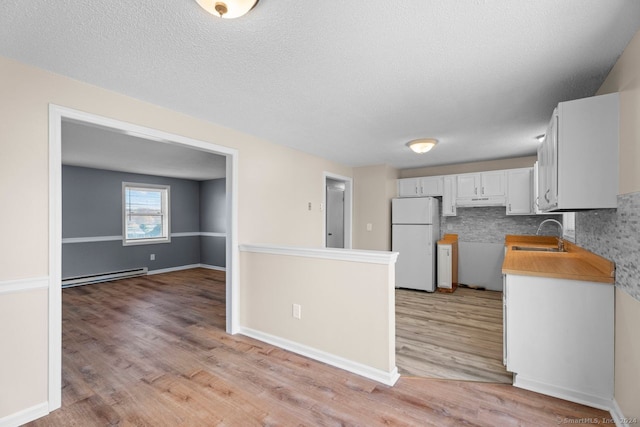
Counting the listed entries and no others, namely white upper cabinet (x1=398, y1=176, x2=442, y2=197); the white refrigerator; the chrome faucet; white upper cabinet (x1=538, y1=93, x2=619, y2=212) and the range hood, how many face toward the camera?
3

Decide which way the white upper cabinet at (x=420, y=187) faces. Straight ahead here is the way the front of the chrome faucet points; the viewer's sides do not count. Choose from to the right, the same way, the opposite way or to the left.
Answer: to the left

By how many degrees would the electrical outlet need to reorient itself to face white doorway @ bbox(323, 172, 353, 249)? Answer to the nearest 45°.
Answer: approximately 135° to its right

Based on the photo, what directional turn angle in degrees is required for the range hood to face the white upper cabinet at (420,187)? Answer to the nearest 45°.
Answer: approximately 90° to its right

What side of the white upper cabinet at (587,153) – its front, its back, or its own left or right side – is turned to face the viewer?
left

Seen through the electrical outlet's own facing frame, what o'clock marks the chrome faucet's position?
The chrome faucet is roughly at 7 o'clock from the electrical outlet.

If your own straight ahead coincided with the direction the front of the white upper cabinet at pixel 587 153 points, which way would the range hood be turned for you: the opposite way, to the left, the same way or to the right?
to the left
